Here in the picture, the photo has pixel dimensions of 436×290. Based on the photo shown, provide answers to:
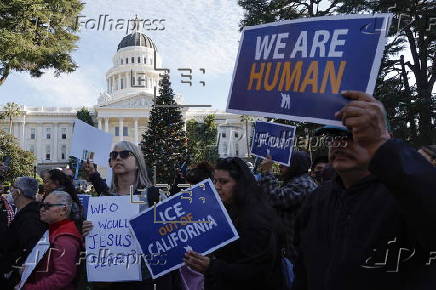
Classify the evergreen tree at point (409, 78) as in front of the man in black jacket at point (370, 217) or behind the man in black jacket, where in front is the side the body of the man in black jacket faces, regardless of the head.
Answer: behind

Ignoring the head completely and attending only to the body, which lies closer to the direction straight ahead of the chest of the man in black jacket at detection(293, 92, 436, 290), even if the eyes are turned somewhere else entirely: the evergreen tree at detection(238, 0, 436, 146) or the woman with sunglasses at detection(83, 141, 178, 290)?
the woman with sunglasses

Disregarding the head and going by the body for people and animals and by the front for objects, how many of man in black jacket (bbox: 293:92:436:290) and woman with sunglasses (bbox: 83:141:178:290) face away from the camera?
0

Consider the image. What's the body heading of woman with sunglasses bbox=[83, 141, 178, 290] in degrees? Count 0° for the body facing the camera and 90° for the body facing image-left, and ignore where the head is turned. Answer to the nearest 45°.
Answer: approximately 45°

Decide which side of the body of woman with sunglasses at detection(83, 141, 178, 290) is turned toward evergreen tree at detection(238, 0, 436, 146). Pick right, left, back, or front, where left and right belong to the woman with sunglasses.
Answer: back

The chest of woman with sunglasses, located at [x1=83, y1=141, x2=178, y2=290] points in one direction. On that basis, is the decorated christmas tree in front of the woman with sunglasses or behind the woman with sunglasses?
behind

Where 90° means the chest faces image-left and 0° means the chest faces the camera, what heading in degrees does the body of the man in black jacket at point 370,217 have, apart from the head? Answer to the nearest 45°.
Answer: approximately 45°

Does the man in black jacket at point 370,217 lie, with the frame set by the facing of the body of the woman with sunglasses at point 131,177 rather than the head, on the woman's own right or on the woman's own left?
on the woman's own left

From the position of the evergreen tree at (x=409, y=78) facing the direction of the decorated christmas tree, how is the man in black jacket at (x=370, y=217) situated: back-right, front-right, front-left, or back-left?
back-left
